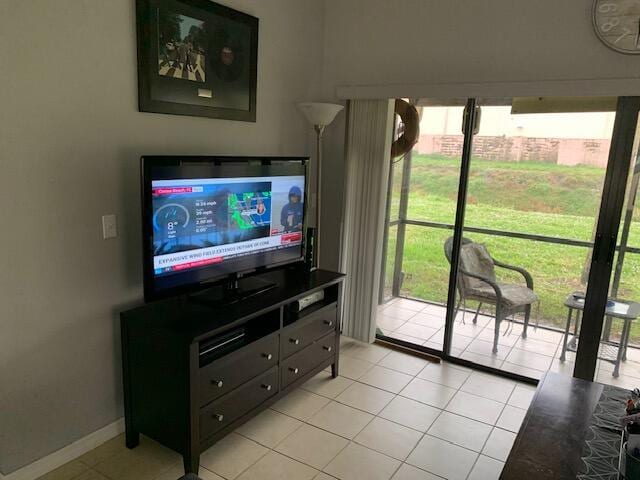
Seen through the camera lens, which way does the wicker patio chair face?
facing the viewer and to the right of the viewer

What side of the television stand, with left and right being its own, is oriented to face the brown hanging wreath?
left

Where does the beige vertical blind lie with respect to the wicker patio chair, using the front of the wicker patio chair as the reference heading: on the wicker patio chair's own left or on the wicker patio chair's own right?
on the wicker patio chair's own right

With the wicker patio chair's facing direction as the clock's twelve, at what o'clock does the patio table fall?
The patio table is roughly at 11 o'clock from the wicker patio chair.

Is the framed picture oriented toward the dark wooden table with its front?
yes

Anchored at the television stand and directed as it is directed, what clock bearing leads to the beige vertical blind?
The beige vertical blind is roughly at 9 o'clock from the television stand.

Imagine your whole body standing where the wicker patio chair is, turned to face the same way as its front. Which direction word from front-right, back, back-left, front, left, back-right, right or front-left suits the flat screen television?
right

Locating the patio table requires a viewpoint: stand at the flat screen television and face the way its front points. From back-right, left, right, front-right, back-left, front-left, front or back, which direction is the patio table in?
front-left

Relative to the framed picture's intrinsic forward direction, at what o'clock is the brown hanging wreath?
The brown hanging wreath is roughly at 10 o'clock from the framed picture.
